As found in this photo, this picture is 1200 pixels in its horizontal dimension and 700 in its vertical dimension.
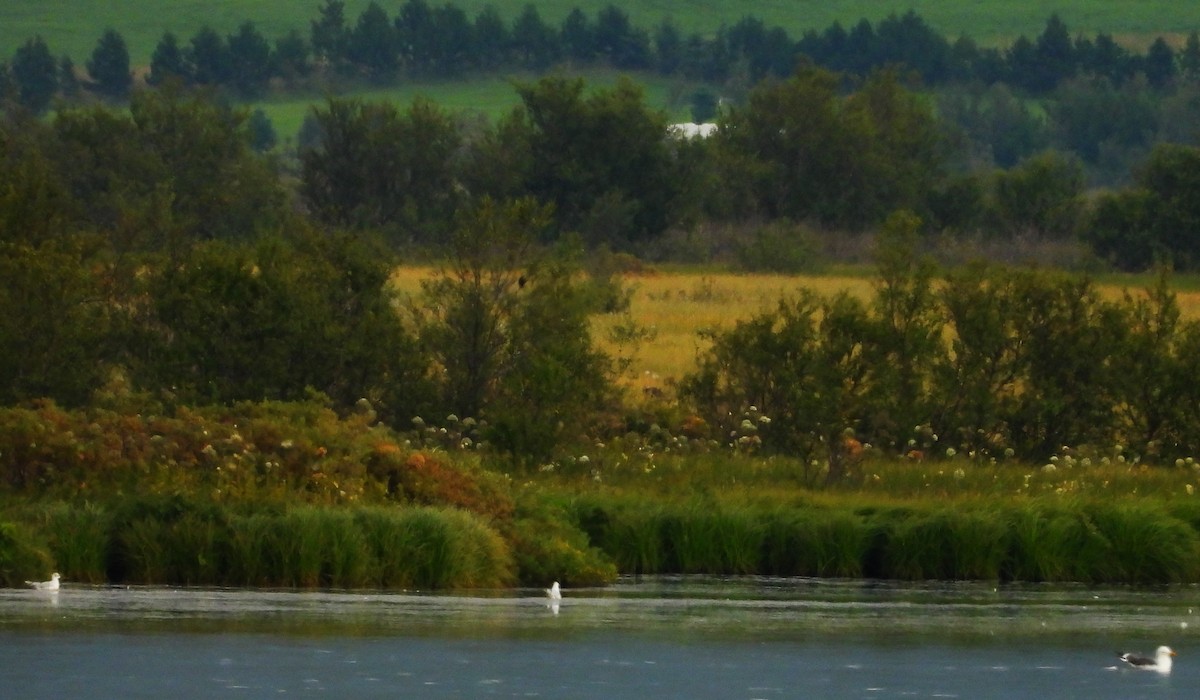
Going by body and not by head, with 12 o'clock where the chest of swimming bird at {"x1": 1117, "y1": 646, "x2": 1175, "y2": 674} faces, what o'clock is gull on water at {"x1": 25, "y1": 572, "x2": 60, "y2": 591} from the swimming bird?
The gull on water is roughly at 6 o'clock from the swimming bird.

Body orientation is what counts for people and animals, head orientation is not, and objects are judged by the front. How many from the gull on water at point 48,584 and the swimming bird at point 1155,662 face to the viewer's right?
2

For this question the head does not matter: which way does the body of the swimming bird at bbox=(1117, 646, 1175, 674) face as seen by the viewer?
to the viewer's right

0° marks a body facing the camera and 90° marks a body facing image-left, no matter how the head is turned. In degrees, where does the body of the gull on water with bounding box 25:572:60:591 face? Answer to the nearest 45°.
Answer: approximately 270°

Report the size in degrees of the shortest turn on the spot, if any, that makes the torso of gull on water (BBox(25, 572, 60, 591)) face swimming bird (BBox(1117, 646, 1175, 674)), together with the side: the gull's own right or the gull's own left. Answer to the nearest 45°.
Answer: approximately 45° to the gull's own right
